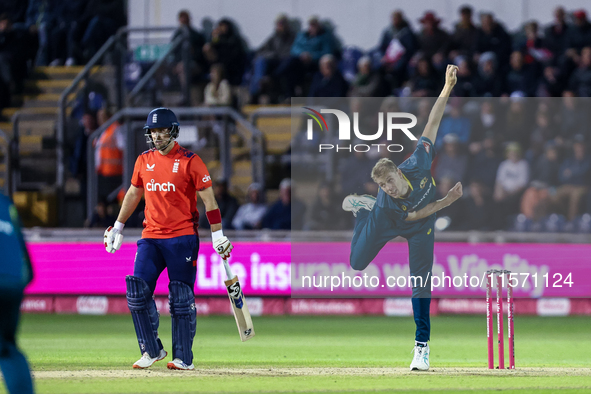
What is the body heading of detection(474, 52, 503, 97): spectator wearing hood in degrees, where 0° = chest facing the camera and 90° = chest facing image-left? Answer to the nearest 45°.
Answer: approximately 0°

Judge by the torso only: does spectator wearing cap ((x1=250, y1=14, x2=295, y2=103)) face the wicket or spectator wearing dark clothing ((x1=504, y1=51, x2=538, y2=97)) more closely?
the wicket

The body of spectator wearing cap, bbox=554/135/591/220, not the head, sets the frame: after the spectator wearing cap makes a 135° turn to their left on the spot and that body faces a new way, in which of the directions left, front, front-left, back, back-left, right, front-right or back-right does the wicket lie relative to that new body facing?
right

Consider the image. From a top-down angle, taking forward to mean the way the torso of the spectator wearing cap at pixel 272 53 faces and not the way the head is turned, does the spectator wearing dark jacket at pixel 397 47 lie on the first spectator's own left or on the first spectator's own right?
on the first spectator's own left

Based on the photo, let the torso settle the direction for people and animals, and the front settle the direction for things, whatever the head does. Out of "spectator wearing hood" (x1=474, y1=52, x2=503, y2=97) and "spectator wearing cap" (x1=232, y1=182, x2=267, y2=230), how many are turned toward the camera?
2

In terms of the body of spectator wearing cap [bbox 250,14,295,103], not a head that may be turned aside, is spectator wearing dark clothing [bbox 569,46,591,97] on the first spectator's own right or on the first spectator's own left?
on the first spectator's own left

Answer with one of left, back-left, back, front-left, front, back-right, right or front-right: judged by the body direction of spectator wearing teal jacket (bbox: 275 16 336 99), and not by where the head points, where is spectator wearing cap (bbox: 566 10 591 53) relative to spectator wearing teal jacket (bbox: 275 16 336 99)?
back-left

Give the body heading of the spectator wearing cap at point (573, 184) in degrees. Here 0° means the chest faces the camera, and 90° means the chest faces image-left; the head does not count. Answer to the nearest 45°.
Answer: approximately 45°

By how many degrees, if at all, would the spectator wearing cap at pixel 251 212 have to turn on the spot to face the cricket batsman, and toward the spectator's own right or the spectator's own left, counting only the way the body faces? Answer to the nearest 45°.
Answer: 0° — they already face them

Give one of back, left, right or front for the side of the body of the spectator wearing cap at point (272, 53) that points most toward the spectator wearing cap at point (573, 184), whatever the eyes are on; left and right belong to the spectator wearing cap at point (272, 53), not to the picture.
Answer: left

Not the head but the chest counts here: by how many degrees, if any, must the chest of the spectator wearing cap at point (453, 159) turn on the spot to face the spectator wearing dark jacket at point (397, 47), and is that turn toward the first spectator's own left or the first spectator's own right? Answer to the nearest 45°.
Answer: approximately 180°

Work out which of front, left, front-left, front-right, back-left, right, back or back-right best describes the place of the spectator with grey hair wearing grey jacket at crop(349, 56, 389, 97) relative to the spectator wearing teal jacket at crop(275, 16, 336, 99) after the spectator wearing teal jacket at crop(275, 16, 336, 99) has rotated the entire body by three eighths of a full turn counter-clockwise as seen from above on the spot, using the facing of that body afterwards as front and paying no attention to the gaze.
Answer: front-right

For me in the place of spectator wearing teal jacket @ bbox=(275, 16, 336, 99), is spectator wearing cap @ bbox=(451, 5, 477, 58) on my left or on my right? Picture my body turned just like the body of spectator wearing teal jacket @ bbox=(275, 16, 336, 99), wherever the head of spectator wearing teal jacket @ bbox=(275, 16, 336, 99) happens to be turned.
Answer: on my left

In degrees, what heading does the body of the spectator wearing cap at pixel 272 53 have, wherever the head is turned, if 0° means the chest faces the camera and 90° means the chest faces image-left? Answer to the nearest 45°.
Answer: approximately 45°
